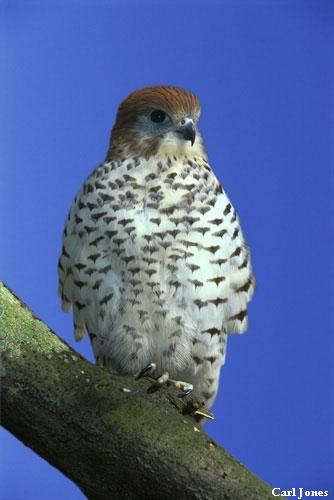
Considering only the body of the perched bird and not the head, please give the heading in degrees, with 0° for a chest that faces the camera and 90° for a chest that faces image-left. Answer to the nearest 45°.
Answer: approximately 0°
